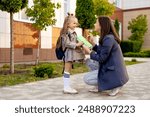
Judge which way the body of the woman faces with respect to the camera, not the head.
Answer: to the viewer's left

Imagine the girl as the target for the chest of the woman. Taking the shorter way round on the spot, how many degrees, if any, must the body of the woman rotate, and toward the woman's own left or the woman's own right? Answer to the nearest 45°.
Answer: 0° — they already face them

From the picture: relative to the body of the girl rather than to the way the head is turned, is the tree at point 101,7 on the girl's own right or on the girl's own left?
on the girl's own left

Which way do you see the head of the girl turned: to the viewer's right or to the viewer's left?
to the viewer's right

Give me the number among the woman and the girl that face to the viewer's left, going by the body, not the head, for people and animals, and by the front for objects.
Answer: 1

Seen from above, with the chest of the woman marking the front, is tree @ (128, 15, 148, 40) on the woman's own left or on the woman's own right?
on the woman's own right

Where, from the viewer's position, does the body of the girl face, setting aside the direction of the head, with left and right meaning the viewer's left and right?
facing to the right of the viewer

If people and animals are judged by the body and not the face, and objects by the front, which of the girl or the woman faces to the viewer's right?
the girl

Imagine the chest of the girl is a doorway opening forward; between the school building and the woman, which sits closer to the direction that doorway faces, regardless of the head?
the woman

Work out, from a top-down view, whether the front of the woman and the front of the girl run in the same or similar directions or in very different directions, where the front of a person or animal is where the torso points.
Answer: very different directions

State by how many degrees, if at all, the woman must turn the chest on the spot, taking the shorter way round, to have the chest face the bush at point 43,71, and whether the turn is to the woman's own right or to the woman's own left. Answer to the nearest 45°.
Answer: approximately 45° to the woman's own right

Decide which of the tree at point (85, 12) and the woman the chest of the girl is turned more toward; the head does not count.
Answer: the woman
